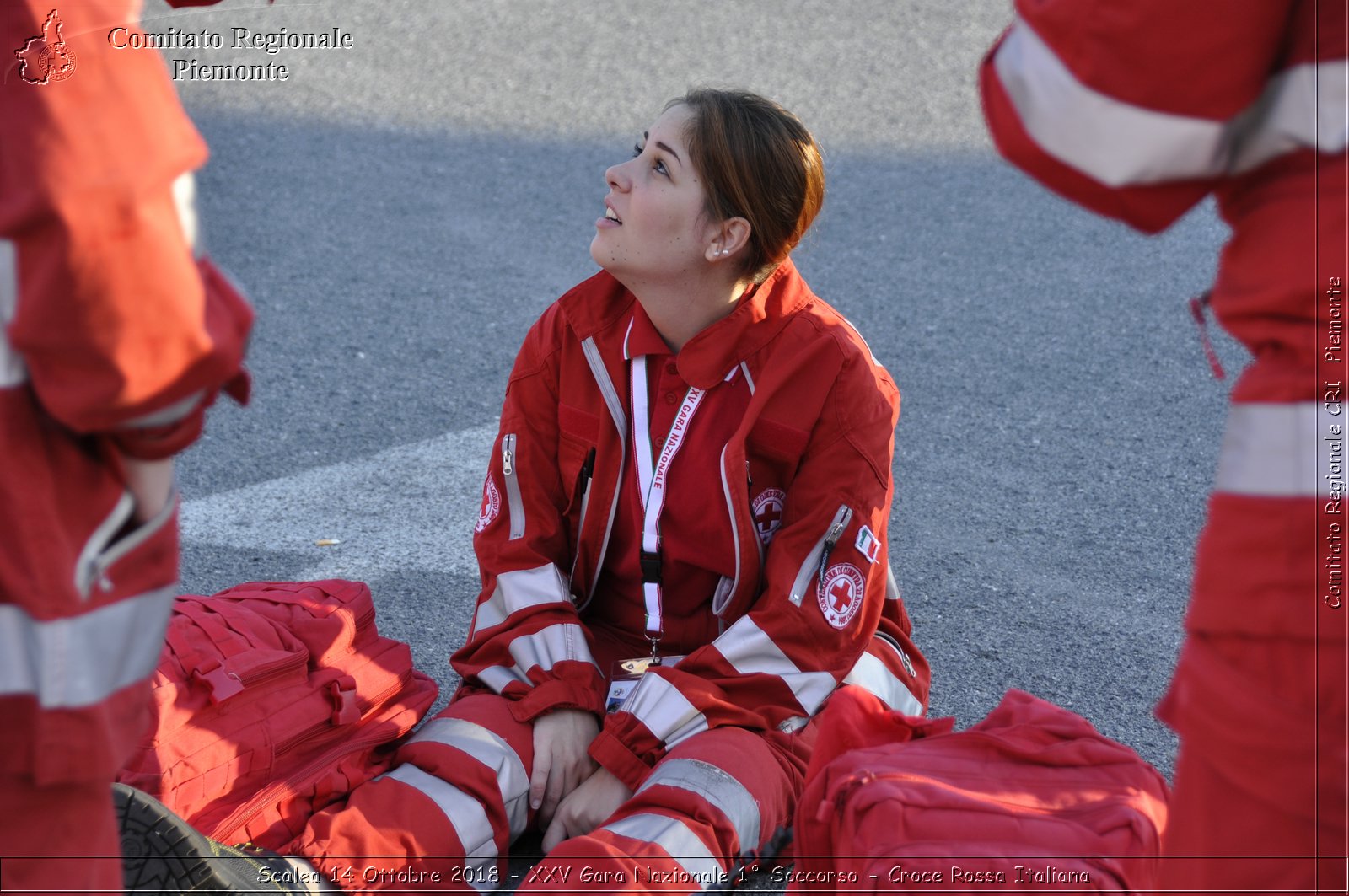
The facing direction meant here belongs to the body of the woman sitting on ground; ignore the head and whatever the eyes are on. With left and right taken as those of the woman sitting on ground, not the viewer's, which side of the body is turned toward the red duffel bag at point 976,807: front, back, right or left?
left

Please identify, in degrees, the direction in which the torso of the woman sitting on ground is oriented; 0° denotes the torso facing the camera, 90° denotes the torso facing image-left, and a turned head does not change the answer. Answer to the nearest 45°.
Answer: approximately 45°

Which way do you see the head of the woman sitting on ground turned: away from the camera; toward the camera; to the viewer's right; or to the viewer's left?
to the viewer's left

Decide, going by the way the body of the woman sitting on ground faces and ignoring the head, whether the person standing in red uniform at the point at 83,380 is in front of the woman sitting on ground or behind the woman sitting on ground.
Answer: in front

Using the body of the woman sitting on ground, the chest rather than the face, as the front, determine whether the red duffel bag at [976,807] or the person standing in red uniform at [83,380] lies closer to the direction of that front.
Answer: the person standing in red uniform
